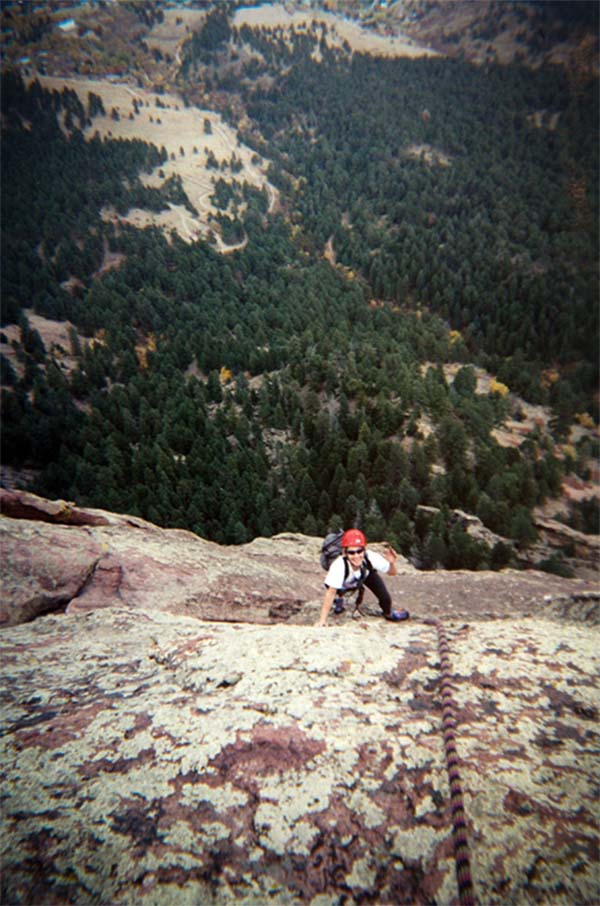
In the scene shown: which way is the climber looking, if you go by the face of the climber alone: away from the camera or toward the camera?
toward the camera

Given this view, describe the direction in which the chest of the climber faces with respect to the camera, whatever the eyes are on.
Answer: toward the camera

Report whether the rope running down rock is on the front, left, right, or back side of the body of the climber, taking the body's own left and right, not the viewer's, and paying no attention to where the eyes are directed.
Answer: front
